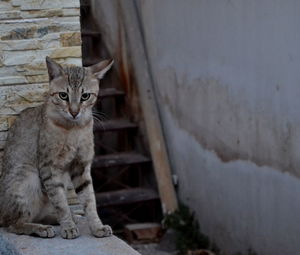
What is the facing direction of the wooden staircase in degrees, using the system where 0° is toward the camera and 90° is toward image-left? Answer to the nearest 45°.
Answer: approximately 0°

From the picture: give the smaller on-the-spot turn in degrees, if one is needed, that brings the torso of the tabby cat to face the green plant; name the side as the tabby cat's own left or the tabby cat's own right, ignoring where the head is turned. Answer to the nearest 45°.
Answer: approximately 90° to the tabby cat's own left
